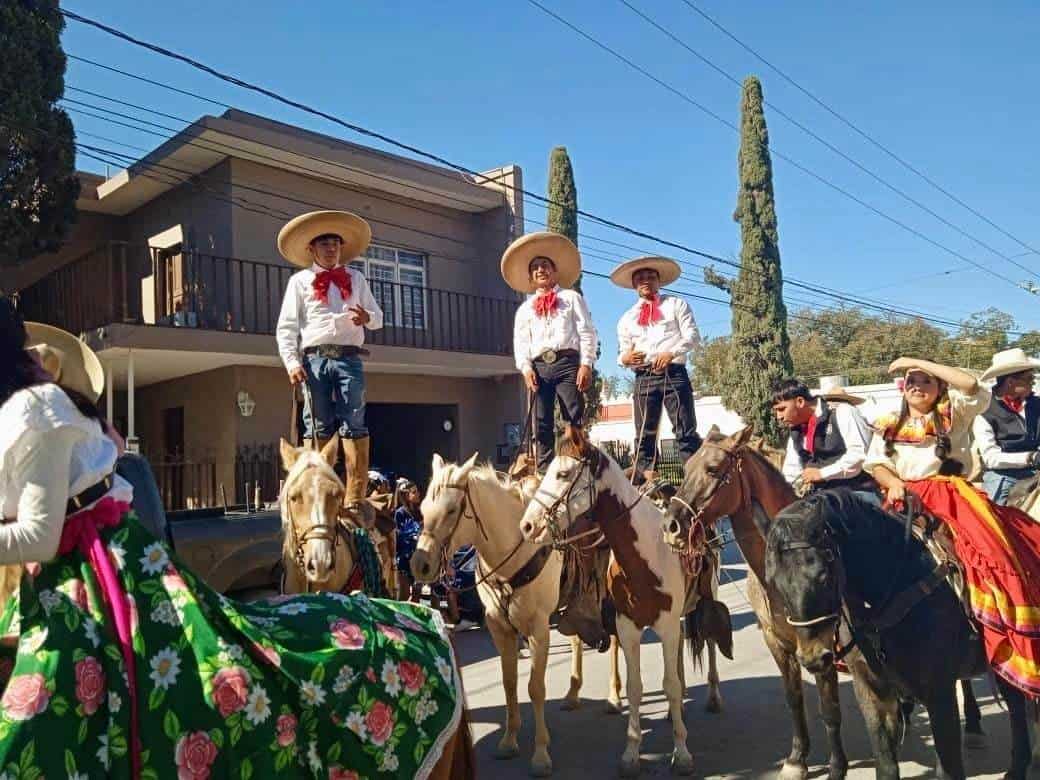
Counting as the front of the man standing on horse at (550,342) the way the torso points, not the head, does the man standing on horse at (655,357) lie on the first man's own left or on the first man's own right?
on the first man's own left

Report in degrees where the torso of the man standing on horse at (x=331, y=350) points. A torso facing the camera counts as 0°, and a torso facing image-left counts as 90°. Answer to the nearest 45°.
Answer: approximately 0°

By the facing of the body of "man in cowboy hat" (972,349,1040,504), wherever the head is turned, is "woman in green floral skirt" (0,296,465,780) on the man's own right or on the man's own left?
on the man's own right

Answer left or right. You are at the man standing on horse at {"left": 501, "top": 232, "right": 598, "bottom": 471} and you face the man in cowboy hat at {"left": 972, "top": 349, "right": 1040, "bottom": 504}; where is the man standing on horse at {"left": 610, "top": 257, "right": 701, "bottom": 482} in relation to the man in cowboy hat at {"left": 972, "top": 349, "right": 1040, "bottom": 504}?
left

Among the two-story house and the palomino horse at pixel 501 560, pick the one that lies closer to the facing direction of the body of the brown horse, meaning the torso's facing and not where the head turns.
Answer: the palomino horse

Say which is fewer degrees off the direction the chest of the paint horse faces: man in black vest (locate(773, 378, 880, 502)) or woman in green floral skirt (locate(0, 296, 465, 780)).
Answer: the woman in green floral skirt

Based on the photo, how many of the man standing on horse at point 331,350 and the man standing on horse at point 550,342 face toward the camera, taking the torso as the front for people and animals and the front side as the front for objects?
2

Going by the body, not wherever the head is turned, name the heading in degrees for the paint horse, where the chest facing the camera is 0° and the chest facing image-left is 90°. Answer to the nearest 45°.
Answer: approximately 45°
